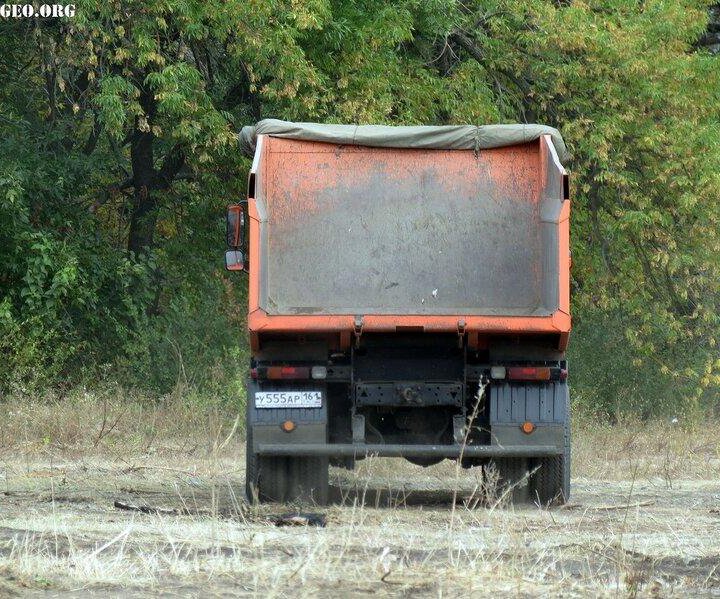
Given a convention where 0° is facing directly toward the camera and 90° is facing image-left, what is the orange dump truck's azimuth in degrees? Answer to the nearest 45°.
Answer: approximately 180°
